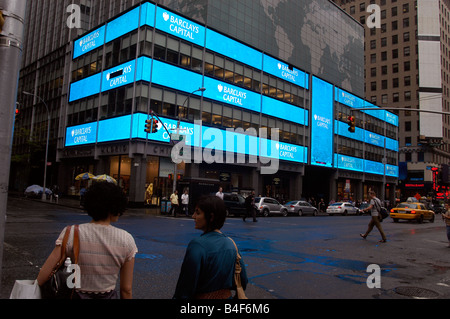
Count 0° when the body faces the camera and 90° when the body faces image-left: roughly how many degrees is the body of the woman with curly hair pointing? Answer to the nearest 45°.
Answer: approximately 180°

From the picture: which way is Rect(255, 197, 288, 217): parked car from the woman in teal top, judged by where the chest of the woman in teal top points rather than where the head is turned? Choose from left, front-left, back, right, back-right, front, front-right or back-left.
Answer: front-right

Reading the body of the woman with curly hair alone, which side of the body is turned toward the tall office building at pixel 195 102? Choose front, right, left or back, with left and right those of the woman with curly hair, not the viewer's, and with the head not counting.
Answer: front

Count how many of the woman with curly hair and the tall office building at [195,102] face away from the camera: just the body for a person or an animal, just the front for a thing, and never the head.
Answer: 1

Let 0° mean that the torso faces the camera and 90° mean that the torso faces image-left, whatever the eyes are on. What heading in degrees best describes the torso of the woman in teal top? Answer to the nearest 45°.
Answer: approximately 135°

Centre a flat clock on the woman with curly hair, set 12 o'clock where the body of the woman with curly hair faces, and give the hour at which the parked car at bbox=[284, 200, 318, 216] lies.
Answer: The parked car is roughly at 1 o'clock from the woman with curly hair.

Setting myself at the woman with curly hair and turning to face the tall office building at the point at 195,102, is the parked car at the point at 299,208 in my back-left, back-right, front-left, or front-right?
front-right

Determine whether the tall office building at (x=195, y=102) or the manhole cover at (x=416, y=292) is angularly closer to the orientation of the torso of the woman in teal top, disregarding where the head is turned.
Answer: the tall office building

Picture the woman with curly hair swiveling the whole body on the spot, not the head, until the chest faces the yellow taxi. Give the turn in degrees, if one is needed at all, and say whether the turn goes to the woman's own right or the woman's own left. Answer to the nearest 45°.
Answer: approximately 45° to the woman's own right

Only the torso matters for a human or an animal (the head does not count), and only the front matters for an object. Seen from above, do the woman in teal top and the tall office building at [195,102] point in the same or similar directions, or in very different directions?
very different directions

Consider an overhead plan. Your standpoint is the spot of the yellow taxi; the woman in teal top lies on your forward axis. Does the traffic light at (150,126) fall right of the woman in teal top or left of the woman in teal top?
right

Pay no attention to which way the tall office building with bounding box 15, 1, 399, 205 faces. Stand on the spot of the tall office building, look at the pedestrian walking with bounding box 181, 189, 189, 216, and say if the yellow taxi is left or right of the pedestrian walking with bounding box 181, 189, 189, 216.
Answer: left

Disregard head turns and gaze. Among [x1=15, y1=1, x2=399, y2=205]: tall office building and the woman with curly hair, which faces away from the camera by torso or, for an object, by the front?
the woman with curly hair

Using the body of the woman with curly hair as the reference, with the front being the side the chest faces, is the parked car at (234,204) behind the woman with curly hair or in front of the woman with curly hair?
in front
